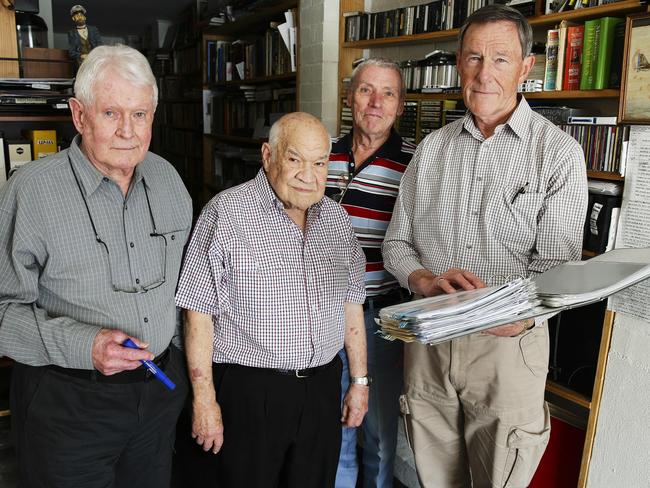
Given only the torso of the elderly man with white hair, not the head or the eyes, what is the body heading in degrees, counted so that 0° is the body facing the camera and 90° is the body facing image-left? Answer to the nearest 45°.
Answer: approximately 315°

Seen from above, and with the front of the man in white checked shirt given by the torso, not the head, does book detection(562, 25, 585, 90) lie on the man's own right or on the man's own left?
on the man's own left

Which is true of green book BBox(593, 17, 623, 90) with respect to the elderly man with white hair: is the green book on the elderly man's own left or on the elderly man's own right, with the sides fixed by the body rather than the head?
on the elderly man's own left
